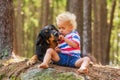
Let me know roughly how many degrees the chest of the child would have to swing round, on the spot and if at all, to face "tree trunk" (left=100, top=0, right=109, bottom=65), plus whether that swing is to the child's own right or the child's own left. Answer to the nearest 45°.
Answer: approximately 135° to the child's own right

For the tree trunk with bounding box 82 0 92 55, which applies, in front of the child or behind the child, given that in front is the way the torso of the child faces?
behind

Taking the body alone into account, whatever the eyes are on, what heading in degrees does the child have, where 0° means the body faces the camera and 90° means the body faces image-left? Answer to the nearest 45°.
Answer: approximately 45°

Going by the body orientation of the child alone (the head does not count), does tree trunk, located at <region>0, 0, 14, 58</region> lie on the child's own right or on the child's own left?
on the child's own right

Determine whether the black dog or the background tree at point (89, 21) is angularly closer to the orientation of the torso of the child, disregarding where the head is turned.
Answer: the black dog
